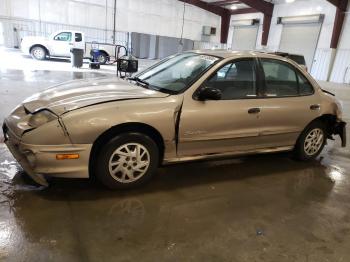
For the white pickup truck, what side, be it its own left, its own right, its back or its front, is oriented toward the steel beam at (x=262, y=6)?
back

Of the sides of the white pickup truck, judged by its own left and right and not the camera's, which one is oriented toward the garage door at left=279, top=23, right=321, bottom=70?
back

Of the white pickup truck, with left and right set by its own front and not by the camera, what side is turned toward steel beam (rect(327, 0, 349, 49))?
back

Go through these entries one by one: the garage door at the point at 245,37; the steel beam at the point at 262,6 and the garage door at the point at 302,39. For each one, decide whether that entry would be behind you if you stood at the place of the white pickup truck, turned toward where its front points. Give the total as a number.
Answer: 3

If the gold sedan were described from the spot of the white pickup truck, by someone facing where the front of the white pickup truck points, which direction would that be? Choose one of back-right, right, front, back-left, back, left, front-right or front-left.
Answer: left

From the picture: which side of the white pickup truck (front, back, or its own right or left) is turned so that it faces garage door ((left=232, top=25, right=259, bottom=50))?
back

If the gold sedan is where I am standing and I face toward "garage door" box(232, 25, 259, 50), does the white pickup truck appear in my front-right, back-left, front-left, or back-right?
front-left

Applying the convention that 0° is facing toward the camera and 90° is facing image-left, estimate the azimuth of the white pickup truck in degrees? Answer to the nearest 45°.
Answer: approximately 90°

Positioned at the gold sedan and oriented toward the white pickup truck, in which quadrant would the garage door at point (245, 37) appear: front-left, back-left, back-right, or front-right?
front-right
